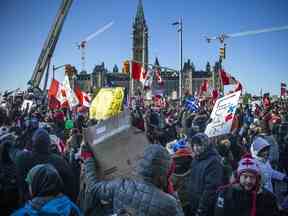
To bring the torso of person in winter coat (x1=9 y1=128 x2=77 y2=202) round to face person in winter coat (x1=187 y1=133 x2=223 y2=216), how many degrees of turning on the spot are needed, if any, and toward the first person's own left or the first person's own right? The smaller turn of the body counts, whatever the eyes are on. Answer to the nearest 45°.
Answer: approximately 90° to the first person's own right

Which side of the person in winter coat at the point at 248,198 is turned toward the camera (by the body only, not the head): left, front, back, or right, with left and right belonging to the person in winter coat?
front

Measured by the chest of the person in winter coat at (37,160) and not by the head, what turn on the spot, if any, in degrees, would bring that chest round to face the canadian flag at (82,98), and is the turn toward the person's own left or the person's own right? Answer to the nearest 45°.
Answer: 0° — they already face it

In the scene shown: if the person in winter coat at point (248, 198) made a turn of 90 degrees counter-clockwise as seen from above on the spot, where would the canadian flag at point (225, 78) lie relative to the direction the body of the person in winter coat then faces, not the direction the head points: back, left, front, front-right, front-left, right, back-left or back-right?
left

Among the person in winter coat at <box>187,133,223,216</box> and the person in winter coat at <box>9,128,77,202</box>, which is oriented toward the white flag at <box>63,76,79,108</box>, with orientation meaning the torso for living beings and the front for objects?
the person in winter coat at <box>9,128,77,202</box>

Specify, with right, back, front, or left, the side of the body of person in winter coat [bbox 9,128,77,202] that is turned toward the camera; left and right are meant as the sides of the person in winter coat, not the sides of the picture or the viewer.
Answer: back

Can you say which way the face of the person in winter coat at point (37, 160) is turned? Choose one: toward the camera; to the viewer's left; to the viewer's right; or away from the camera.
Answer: away from the camera

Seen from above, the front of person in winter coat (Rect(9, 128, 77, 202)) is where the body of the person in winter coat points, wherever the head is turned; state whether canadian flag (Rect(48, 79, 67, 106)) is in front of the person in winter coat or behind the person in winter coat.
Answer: in front

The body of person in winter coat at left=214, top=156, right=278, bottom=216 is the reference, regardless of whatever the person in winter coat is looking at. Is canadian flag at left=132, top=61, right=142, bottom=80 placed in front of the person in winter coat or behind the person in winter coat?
behind

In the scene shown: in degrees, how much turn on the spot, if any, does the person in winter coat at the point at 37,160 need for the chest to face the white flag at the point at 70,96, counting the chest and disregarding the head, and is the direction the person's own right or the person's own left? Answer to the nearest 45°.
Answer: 0° — they already face it

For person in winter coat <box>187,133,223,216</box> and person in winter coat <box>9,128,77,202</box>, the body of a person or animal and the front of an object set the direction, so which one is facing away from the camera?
person in winter coat <box>9,128,77,202</box>

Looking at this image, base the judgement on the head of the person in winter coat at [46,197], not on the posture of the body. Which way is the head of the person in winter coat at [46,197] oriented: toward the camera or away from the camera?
away from the camera

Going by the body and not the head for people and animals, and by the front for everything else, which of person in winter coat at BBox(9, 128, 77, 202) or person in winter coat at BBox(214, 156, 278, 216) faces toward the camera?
person in winter coat at BBox(214, 156, 278, 216)
